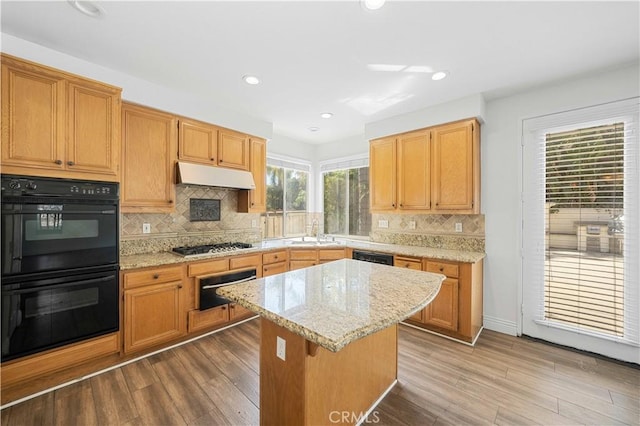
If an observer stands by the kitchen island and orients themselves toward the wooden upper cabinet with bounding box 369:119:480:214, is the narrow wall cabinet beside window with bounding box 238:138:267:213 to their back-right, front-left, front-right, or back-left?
front-left

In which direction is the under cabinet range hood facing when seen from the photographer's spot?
facing the viewer and to the right of the viewer

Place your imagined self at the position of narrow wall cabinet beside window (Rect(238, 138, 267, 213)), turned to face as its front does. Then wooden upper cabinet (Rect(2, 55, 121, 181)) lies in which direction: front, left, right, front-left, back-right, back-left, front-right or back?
right

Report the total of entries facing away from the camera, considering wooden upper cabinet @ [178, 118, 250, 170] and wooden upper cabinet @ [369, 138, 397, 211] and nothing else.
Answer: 0

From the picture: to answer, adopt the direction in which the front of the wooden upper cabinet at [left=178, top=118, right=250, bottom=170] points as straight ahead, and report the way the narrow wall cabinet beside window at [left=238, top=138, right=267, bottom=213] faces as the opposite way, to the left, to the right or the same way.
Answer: the same way

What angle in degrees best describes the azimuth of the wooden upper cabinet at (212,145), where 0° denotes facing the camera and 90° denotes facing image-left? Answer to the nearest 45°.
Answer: approximately 315°

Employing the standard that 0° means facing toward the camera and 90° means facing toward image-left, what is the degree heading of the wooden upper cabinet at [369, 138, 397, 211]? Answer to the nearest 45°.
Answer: approximately 45°

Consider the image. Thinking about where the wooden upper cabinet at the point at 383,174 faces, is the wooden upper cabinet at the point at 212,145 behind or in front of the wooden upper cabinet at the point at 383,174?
in front

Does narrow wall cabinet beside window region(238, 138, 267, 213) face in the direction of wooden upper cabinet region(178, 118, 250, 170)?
no

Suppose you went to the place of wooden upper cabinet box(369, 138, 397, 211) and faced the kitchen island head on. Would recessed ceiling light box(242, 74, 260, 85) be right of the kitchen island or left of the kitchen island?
right

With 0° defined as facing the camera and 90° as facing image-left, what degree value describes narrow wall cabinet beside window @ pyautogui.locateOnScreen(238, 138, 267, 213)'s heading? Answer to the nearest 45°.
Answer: approximately 315°

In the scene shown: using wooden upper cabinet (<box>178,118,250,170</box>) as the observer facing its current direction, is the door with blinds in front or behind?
in front

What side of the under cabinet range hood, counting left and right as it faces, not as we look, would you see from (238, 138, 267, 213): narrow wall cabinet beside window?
left

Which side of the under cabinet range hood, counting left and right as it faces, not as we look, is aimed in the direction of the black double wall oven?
right

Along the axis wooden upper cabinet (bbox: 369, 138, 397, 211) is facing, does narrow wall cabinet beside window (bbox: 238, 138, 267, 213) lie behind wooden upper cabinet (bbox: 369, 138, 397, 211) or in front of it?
in front
